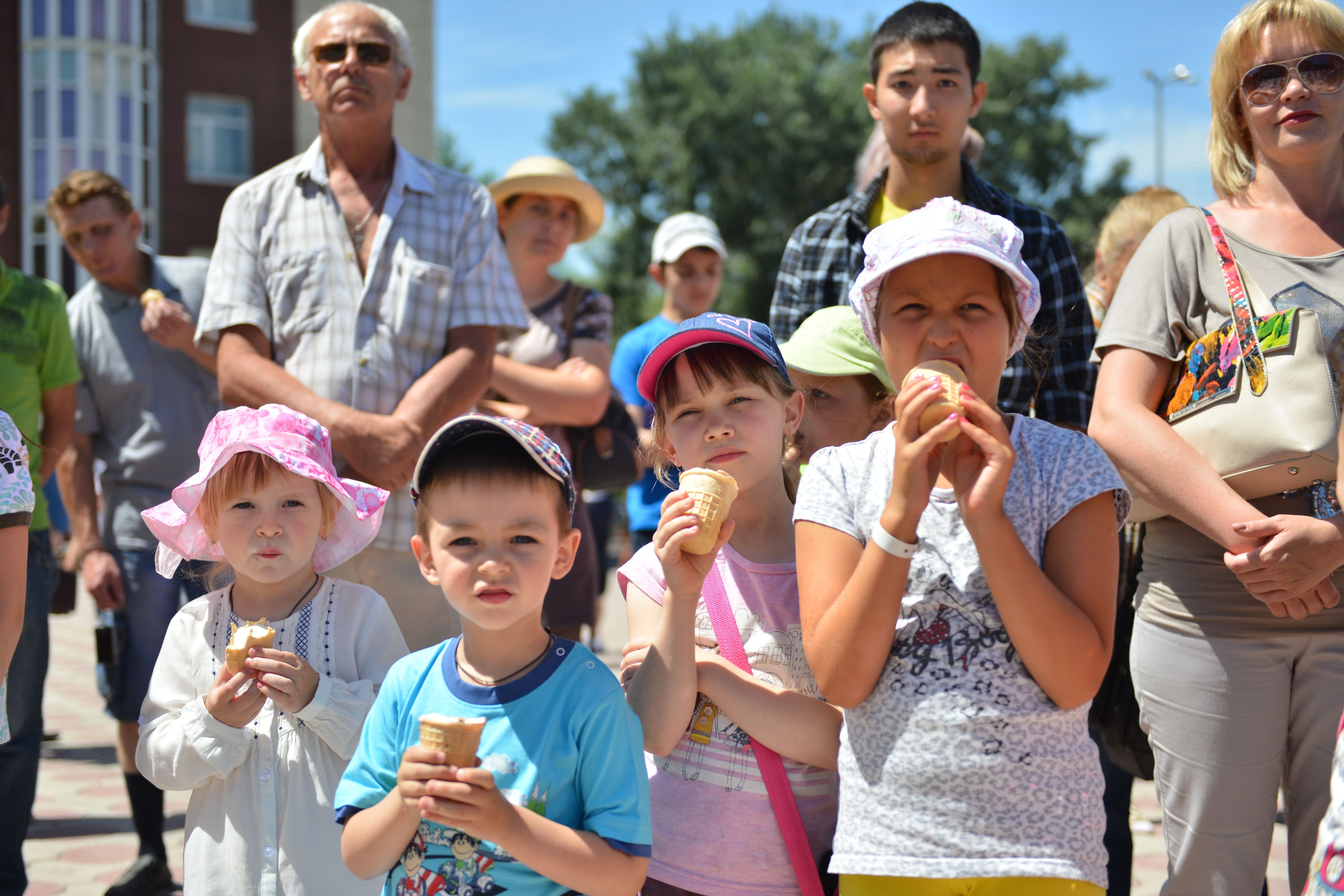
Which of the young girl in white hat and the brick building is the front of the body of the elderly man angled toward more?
the young girl in white hat

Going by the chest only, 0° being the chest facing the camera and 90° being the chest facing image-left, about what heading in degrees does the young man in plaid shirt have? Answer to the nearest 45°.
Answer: approximately 0°

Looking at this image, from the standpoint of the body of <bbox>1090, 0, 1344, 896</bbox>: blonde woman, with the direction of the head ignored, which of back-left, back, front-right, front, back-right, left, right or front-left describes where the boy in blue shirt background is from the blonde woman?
back-right

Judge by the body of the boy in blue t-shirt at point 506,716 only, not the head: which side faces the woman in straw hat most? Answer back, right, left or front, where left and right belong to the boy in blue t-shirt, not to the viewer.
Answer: back
